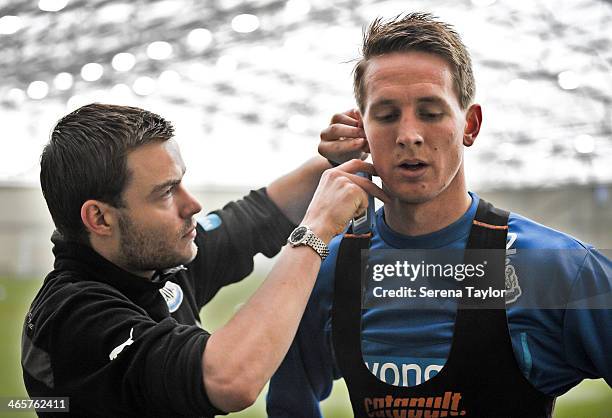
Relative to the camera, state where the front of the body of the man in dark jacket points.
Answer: to the viewer's right

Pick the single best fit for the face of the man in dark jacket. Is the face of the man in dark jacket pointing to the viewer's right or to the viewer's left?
to the viewer's right
